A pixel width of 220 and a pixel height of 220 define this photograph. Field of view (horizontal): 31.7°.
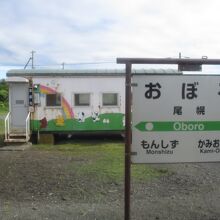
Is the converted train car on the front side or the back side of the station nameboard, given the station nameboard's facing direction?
on the back side

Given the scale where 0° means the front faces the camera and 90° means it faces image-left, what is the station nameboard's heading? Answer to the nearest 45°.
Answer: approximately 0°
